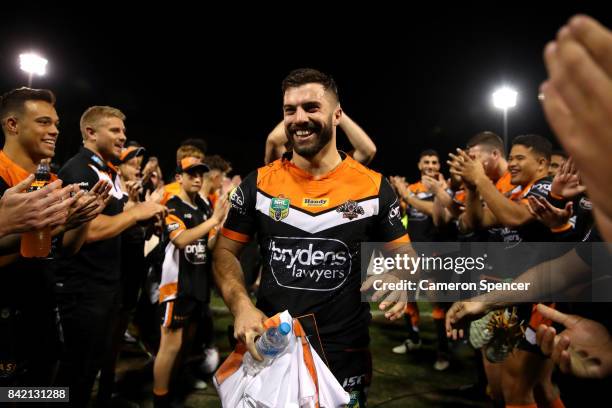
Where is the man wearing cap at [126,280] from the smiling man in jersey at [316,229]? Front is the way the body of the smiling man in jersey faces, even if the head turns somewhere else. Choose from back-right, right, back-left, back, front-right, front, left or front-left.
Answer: back-right

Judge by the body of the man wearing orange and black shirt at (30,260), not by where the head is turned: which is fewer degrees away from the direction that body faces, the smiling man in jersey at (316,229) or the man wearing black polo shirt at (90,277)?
the smiling man in jersey

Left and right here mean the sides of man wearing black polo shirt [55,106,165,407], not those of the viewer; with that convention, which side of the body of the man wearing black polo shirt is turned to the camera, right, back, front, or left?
right

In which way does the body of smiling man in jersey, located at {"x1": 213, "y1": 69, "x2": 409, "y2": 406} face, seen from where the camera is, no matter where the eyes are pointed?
toward the camera

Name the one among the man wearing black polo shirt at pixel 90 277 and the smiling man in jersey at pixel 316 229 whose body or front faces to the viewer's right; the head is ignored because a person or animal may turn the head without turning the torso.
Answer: the man wearing black polo shirt

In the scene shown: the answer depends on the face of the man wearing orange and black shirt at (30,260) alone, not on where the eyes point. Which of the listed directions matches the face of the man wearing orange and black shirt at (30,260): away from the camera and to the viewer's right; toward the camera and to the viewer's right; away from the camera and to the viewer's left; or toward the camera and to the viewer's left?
toward the camera and to the viewer's right

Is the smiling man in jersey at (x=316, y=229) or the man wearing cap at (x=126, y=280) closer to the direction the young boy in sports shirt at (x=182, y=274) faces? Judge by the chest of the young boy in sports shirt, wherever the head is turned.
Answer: the smiling man in jersey

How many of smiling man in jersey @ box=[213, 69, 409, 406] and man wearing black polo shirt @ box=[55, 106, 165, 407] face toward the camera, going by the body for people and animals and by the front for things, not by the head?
1

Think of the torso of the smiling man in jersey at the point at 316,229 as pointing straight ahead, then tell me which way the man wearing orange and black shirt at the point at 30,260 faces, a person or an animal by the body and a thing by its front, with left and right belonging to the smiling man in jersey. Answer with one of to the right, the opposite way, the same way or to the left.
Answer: to the left

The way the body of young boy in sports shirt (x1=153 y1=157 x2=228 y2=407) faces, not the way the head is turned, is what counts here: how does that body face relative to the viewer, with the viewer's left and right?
facing the viewer and to the right of the viewer
